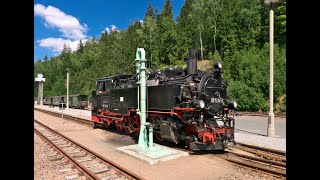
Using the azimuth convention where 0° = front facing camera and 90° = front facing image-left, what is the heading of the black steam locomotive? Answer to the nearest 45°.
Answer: approximately 315°

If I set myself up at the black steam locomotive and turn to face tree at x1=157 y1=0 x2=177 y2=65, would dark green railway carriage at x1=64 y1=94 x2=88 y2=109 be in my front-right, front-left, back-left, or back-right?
front-left

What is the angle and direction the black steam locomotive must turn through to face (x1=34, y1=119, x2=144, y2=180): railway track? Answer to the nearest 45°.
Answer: approximately 90° to its right

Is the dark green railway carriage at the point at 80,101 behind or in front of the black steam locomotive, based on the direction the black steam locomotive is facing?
behind

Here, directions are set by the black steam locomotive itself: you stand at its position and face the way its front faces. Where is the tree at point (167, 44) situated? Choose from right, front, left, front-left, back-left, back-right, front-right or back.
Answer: back-left
